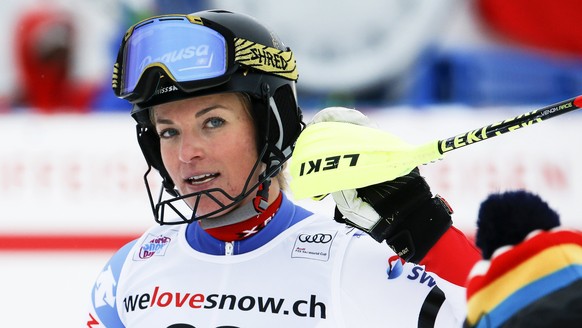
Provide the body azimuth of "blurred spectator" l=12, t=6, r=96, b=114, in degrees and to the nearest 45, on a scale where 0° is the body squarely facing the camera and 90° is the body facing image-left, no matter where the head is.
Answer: approximately 315°

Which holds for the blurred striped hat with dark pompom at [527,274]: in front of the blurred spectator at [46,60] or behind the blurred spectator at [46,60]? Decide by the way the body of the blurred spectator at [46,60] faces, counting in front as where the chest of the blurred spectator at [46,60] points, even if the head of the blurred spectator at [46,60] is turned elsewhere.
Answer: in front

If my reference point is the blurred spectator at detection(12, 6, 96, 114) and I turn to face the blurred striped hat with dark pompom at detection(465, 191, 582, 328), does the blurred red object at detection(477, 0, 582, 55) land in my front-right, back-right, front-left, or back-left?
front-left

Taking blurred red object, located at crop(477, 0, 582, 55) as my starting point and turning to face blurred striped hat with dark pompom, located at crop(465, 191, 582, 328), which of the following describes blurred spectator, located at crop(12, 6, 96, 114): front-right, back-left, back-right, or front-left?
front-right

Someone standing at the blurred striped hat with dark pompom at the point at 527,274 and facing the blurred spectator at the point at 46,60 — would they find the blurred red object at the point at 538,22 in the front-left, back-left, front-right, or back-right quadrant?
front-right
